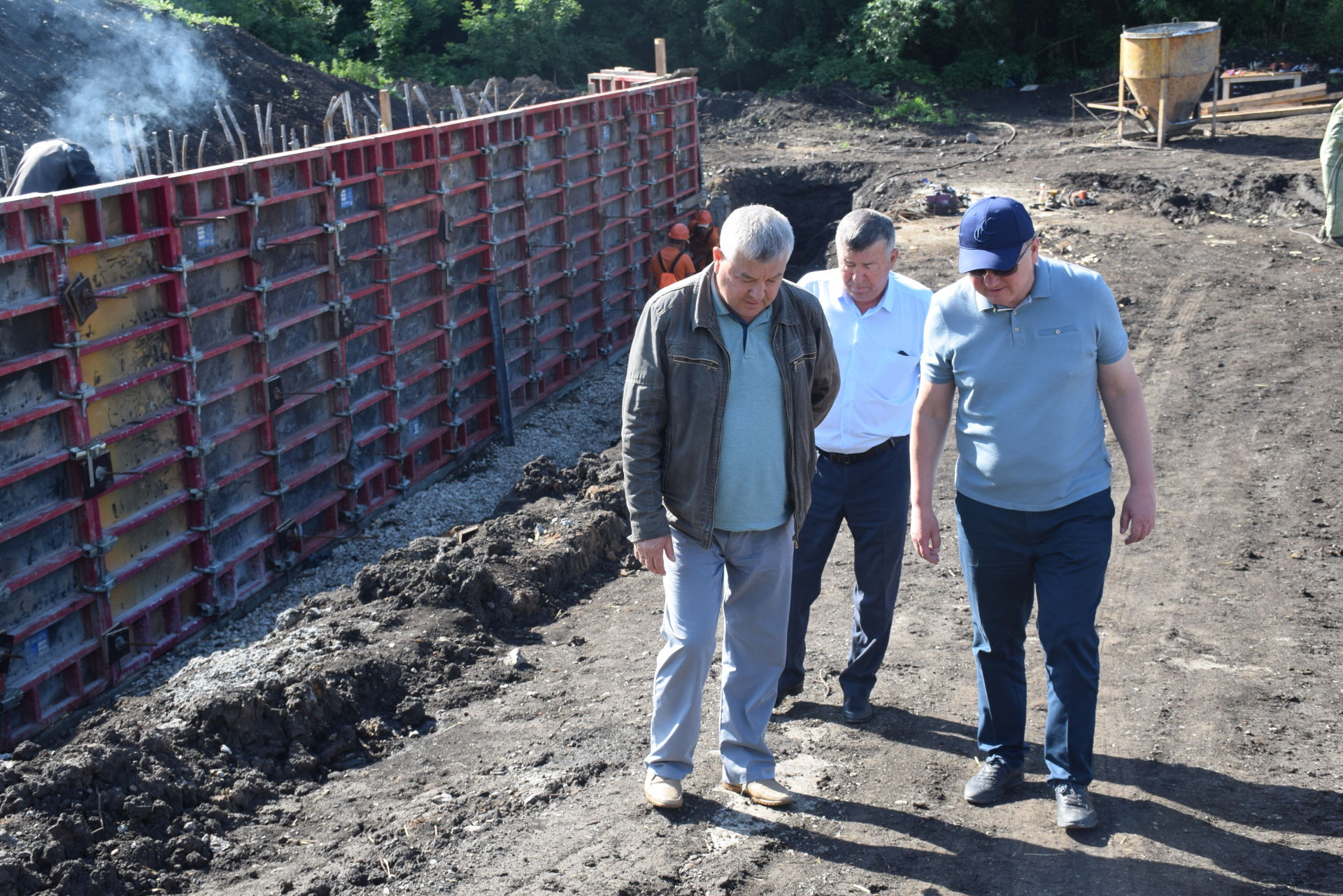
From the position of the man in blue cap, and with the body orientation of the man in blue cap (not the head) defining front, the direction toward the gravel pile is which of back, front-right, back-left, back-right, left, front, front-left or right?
back-right

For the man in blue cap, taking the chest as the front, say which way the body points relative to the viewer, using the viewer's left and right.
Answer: facing the viewer

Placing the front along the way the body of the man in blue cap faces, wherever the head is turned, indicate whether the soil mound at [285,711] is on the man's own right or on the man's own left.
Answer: on the man's own right

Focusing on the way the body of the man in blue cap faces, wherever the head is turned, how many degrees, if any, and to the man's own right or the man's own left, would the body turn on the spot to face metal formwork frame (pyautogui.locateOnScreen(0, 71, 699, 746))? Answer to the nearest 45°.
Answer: approximately 135° to the man's own right

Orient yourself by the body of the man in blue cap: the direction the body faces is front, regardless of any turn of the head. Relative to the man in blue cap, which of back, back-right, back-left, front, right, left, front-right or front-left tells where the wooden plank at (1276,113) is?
back

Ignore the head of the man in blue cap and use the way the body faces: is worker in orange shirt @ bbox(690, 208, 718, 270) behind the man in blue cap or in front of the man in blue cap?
behind

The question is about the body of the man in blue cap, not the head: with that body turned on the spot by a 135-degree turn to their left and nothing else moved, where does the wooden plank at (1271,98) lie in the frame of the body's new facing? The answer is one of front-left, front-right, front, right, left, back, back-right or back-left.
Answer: front-left

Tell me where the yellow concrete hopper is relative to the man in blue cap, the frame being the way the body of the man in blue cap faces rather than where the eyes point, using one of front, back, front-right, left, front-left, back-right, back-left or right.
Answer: back

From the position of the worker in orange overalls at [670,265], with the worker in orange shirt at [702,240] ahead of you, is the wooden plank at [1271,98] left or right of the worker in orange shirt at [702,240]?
right
